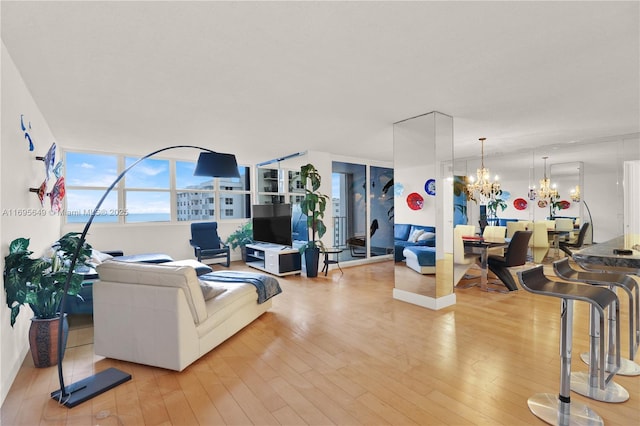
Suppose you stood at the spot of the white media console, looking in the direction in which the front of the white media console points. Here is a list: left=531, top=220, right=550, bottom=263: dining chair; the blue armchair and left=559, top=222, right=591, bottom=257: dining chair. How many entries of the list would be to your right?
1

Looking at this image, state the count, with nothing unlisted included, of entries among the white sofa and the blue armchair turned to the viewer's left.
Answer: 0

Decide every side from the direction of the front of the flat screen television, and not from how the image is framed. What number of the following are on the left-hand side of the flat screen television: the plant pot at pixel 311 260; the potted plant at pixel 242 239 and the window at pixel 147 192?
1

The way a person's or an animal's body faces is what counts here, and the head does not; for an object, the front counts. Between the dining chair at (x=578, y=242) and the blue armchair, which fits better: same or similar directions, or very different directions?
very different directions

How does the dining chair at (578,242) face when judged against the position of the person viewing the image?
facing to the left of the viewer

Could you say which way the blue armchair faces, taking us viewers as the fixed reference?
facing the viewer and to the right of the viewer

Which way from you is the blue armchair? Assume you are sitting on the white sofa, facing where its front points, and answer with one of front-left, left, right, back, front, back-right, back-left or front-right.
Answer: front-left

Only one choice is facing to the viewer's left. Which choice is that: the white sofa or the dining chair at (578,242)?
the dining chair

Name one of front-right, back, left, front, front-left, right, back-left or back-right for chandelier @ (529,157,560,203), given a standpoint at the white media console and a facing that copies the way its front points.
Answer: back-left

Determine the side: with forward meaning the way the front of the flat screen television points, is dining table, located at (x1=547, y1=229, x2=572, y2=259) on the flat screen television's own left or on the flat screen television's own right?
on the flat screen television's own left

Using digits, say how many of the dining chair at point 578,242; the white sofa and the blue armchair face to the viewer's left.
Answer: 1

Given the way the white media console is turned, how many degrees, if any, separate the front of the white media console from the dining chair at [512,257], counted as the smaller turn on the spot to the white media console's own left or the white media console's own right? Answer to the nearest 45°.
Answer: approximately 90° to the white media console's own left
